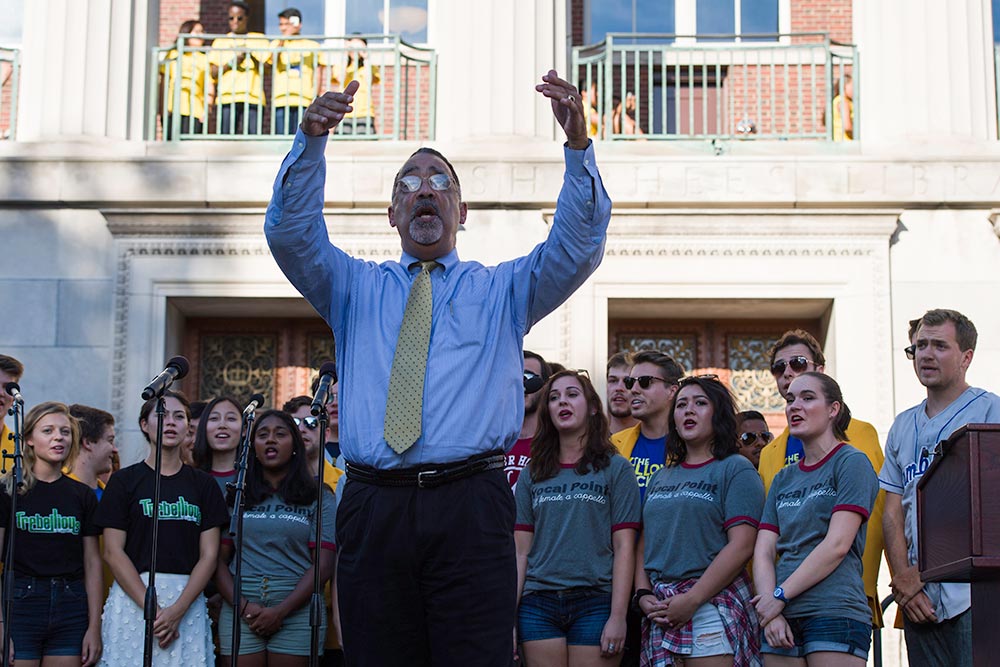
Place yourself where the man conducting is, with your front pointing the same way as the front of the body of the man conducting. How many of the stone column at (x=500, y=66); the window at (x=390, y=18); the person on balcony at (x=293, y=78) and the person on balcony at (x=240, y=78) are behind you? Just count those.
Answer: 4

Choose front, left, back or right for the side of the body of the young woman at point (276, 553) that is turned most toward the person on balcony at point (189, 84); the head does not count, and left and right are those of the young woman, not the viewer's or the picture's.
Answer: back

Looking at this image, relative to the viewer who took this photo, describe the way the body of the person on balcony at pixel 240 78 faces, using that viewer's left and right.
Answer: facing the viewer

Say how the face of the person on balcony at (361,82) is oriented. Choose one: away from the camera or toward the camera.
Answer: toward the camera

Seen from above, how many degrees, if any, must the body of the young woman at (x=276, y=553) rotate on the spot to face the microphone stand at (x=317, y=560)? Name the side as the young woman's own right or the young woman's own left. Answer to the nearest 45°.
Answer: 0° — they already face it

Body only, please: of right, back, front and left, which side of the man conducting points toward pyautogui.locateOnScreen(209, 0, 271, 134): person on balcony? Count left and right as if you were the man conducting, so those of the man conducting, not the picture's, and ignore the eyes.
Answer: back

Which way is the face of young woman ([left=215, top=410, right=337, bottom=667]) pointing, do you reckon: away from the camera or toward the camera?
toward the camera

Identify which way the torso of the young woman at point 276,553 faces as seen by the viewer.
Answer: toward the camera

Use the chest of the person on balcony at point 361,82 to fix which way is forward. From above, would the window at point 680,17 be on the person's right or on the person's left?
on the person's left

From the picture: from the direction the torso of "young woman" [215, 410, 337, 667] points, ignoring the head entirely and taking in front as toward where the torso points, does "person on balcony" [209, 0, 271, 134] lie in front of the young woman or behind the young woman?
behind

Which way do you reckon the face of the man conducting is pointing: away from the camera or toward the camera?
toward the camera

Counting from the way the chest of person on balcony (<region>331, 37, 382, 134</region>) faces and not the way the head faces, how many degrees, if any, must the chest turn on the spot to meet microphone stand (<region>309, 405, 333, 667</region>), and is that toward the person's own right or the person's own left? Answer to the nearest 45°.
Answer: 0° — they already face it

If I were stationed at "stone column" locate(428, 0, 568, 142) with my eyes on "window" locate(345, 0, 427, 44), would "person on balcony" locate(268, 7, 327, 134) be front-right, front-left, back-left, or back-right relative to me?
front-left

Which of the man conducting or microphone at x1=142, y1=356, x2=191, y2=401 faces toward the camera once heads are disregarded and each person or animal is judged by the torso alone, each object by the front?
the man conducting

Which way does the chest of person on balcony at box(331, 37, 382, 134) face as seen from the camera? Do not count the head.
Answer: toward the camera

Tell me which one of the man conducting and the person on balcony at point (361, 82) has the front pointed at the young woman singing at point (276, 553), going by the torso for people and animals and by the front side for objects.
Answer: the person on balcony

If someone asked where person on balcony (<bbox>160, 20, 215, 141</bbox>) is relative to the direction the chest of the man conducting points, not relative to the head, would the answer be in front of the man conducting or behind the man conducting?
behind

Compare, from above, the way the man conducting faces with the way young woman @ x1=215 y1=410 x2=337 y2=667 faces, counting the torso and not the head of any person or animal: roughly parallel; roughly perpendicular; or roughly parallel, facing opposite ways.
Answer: roughly parallel

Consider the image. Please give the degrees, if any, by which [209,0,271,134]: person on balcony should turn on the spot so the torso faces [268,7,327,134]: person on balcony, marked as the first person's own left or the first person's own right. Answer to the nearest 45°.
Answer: approximately 90° to the first person's own left

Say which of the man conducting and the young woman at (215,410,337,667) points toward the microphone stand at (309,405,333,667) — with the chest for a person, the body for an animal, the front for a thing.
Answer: the young woman
